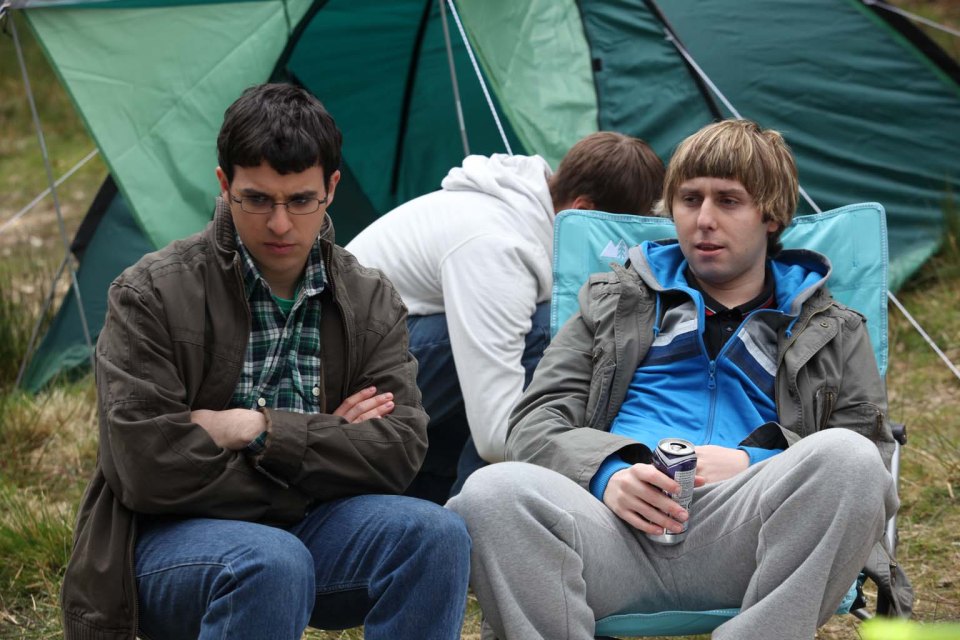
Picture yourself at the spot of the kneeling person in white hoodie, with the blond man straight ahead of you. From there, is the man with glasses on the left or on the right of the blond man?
right

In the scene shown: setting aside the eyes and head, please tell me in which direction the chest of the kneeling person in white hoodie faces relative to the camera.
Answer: to the viewer's right

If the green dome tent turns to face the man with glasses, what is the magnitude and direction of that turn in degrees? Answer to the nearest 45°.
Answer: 0° — it already faces them

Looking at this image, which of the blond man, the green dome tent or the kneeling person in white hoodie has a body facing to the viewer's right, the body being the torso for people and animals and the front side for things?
the kneeling person in white hoodie

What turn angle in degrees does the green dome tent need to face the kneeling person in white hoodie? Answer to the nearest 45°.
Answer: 0° — it already faces them

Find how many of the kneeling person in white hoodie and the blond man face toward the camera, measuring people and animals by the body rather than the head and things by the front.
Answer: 1

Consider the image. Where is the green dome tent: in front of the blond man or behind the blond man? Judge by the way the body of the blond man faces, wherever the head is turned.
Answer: behind

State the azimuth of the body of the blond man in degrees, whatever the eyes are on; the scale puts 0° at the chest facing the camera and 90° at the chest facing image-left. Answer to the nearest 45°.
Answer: approximately 0°
